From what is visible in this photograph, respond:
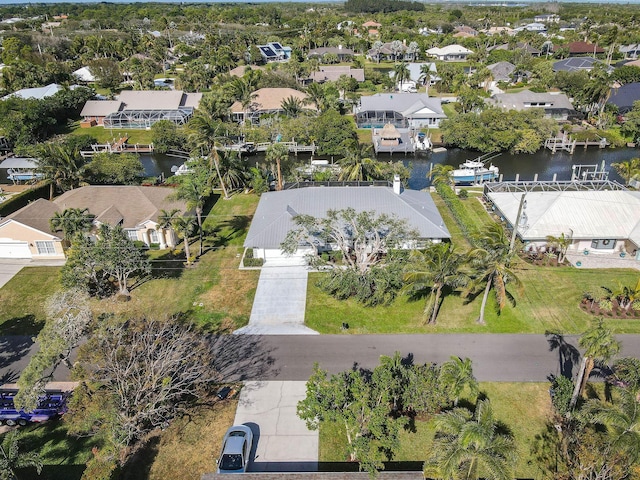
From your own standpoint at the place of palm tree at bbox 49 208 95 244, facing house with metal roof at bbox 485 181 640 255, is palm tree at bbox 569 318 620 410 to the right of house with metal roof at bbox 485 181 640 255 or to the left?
right

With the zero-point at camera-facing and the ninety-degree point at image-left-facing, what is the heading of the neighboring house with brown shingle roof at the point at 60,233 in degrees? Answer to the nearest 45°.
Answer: approximately 0°

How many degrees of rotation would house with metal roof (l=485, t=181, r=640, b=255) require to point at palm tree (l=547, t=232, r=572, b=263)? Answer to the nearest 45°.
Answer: approximately 45° to its right
